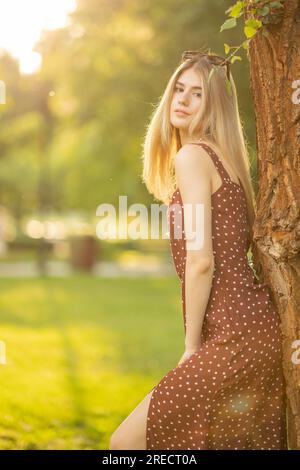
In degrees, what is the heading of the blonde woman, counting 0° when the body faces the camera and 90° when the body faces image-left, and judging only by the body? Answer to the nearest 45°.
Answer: approximately 90°
